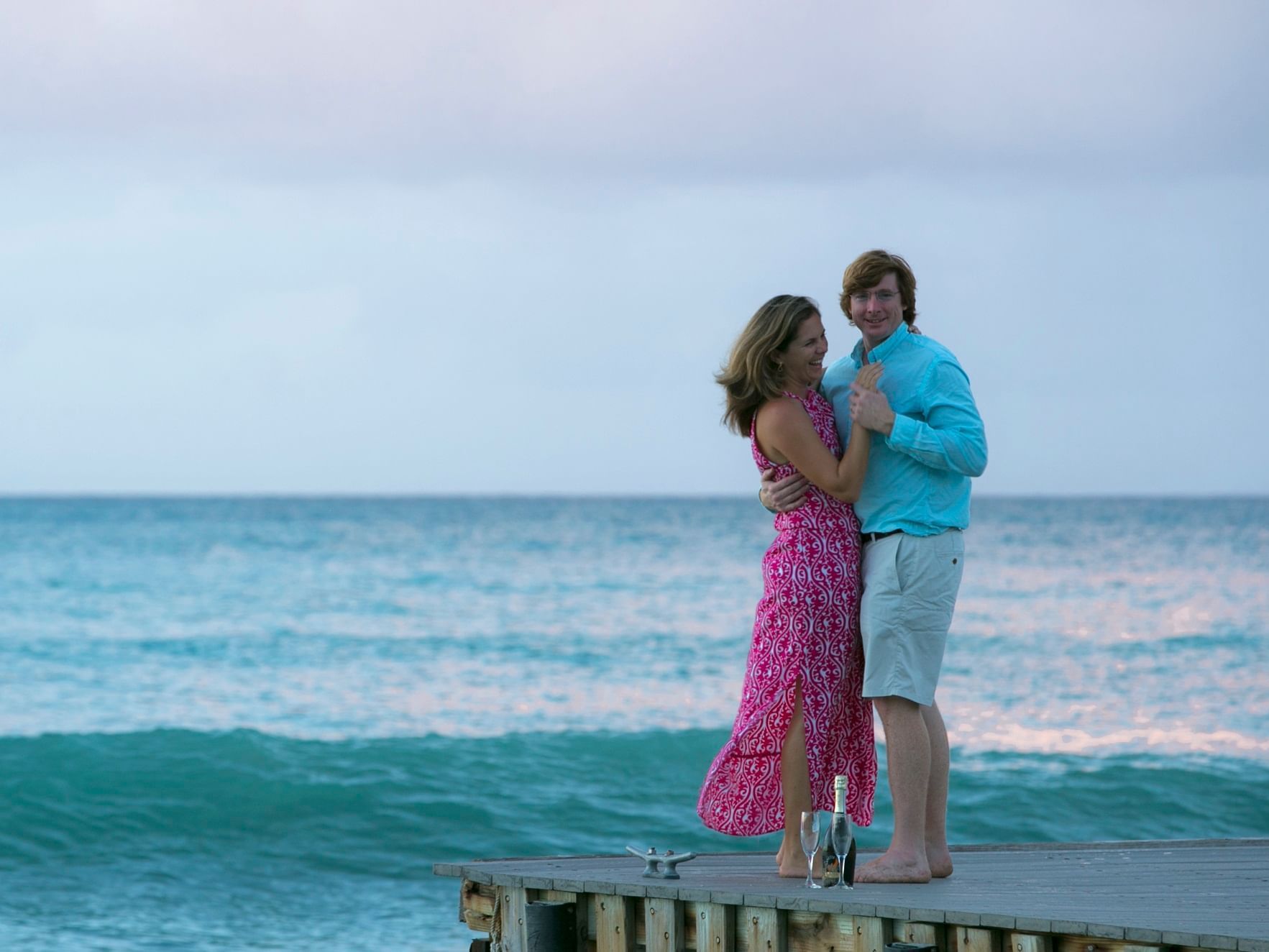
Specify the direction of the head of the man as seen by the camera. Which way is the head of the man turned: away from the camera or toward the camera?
toward the camera

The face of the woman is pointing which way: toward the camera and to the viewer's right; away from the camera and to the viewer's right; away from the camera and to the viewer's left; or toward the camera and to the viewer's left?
toward the camera and to the viewer's right

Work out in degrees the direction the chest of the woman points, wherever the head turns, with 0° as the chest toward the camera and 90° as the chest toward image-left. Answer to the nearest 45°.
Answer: approximately 270°
